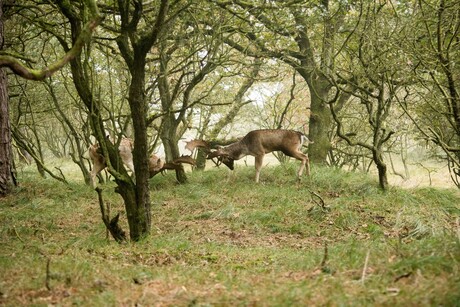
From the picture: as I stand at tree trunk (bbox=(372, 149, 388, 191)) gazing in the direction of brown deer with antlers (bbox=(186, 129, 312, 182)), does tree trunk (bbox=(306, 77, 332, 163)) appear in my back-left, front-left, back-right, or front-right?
front-right

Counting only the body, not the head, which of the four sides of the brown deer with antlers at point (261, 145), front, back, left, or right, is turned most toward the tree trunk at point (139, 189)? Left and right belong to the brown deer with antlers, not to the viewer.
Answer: left

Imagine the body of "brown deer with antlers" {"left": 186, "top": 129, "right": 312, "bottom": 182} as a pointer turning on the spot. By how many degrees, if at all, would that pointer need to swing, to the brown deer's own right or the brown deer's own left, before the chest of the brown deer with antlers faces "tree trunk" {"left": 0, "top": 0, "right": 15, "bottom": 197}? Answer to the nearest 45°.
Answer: approximately 45° to the brown deer's own left

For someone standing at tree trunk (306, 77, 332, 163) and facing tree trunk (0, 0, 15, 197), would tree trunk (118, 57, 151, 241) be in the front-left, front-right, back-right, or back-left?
front-left

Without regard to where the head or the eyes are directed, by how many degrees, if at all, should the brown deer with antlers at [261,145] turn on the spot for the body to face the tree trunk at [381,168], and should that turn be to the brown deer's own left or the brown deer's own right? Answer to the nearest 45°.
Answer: approximately 135° to the brown deer's own left

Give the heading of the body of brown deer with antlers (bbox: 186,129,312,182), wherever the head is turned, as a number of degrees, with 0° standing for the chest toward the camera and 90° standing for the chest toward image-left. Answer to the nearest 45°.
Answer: approximately 90°

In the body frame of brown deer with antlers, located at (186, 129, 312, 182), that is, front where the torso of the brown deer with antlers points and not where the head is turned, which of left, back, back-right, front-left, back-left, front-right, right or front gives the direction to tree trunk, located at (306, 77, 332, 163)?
back-right
